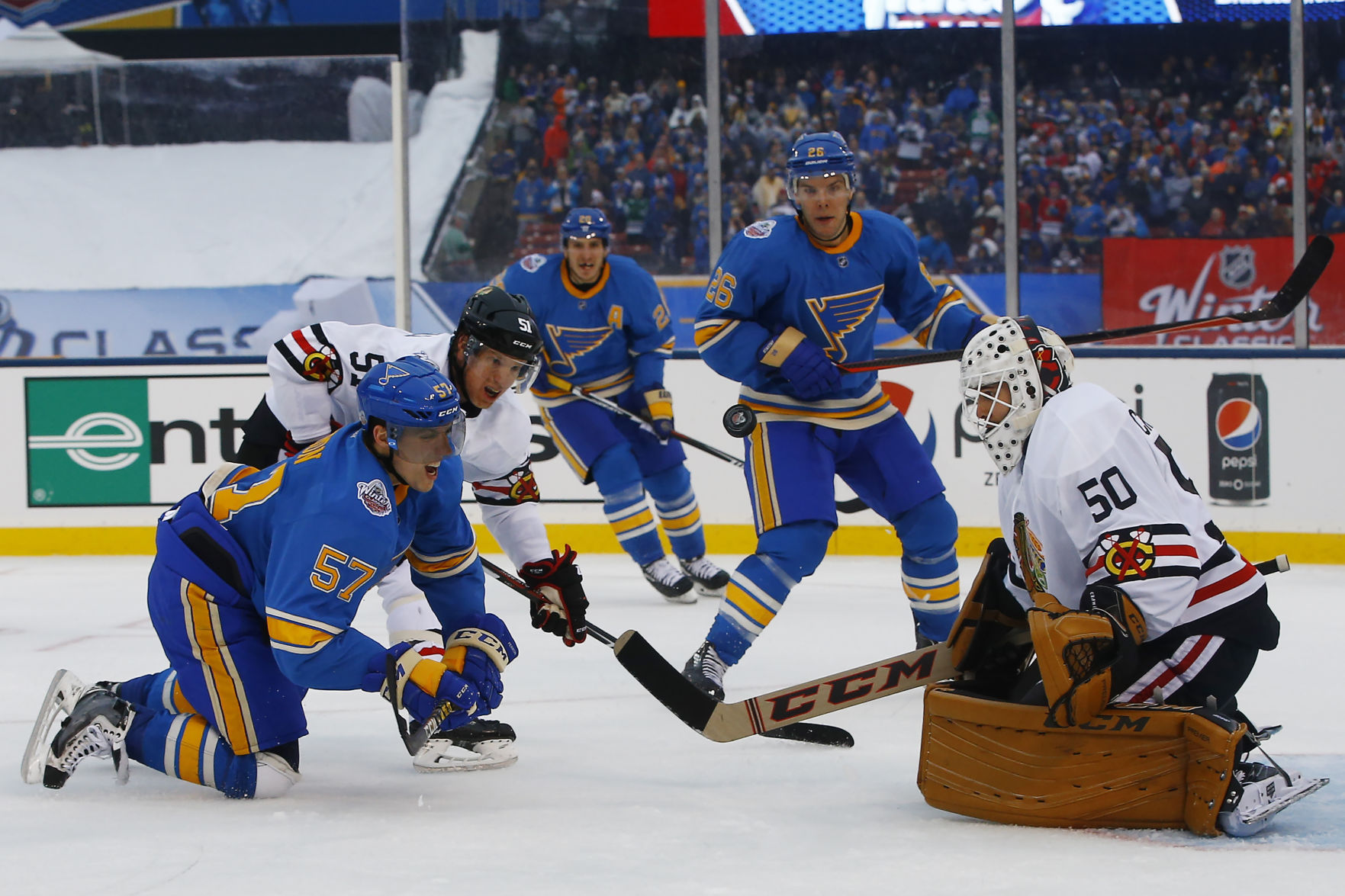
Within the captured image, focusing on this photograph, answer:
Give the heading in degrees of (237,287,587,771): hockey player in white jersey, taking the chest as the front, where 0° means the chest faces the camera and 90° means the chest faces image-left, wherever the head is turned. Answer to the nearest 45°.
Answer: approximately 315°

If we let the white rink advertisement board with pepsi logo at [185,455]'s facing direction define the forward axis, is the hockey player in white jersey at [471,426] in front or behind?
in front

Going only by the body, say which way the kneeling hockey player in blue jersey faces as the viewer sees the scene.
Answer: to the viewer's right

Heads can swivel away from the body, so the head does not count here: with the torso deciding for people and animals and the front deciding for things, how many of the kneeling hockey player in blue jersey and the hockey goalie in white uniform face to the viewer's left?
1

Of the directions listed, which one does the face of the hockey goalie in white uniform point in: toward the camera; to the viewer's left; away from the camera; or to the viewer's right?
to the viewer's left

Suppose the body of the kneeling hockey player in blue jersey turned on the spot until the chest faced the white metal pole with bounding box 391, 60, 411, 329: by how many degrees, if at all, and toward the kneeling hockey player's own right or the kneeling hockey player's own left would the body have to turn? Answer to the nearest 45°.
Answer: approximately 90° to the kneeling hockey player's own left

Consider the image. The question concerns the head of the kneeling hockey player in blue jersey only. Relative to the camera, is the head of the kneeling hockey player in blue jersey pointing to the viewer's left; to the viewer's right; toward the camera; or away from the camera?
to the viewer's right

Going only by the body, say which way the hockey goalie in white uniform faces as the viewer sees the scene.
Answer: to the viewer's left

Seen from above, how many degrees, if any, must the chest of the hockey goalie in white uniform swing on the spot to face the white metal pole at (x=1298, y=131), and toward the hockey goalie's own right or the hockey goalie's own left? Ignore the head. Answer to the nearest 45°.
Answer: approximately 90° to the hockey goalie's own right

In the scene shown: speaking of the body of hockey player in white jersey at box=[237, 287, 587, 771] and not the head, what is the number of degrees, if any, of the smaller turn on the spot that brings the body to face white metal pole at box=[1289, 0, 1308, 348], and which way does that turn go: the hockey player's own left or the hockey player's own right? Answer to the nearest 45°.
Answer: approximately 90° to the hockey player's own left

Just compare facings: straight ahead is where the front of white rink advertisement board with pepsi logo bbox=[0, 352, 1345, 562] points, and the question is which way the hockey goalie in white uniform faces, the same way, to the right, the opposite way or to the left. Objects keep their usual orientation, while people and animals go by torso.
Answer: to the right
